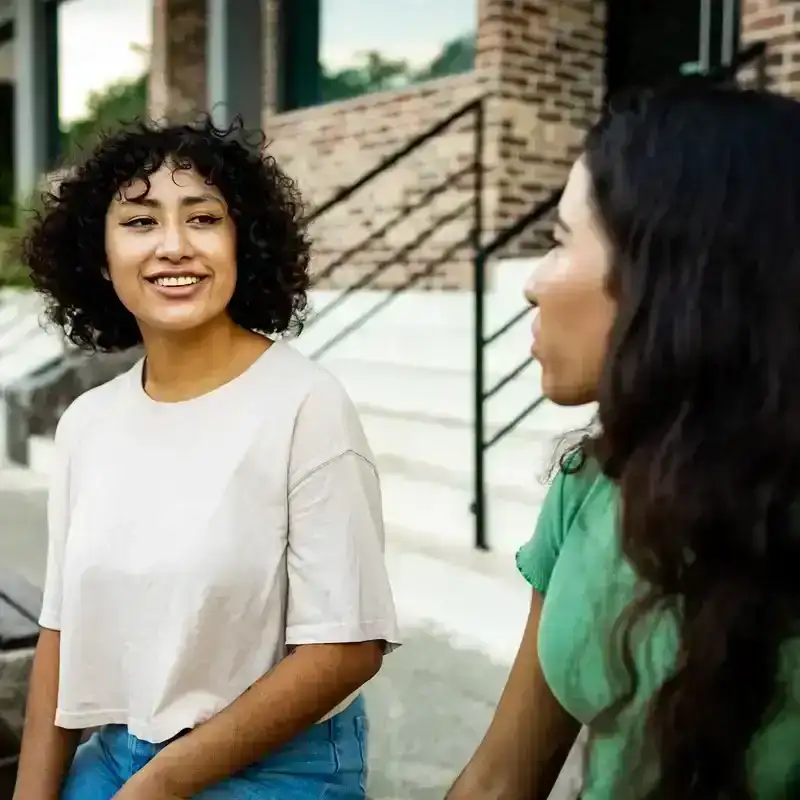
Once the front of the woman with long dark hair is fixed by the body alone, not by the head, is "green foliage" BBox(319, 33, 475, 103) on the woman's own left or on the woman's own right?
on the woman's own right

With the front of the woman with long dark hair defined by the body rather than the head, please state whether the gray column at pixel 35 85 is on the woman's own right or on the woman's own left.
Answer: on the woman's own right

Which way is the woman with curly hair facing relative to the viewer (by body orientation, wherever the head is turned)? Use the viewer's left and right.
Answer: facing the viewer and to the left of the viewer

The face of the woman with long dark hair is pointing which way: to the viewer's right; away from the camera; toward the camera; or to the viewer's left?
to the viewer's left

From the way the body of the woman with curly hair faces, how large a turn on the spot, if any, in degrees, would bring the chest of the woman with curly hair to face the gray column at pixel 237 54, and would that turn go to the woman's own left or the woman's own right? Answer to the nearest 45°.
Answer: approximately 135° to the woman's own right

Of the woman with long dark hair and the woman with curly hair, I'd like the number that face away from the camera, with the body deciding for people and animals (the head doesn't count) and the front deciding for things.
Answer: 0

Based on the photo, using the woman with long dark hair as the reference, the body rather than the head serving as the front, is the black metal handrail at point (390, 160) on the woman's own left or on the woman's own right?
on the woman's own right

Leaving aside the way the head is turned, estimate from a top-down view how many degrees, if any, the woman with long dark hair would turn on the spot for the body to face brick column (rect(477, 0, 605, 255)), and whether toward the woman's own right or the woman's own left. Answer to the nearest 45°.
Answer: approximately 135° to the woman's own right

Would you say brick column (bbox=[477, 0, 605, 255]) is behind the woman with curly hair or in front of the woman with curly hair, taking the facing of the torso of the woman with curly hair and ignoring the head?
behind

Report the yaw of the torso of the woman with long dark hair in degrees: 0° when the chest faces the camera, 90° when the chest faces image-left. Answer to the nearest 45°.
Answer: approximately 45°

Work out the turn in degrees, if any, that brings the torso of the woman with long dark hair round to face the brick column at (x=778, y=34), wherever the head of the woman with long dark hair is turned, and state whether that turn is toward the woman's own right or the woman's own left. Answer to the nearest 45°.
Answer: approximately 135° to the woman's own right
